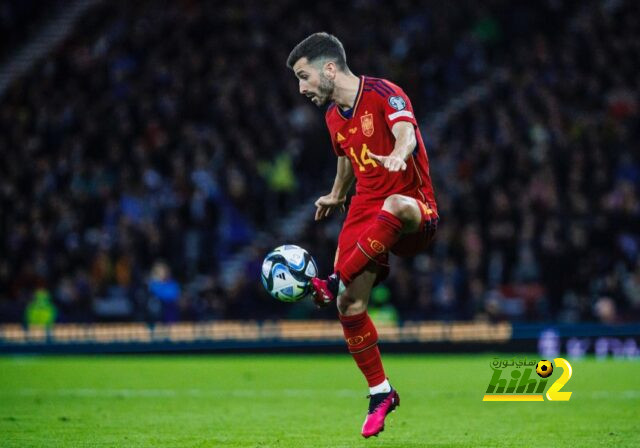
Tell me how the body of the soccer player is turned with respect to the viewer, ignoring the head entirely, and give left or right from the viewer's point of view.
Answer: facing the viewer and to the left of the viewer

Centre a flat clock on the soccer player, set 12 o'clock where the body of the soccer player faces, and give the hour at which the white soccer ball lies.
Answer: The white soccer ball is roughly at 1 o'clock from the soccer player.

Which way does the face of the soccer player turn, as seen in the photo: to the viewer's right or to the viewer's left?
to the viewer's left
